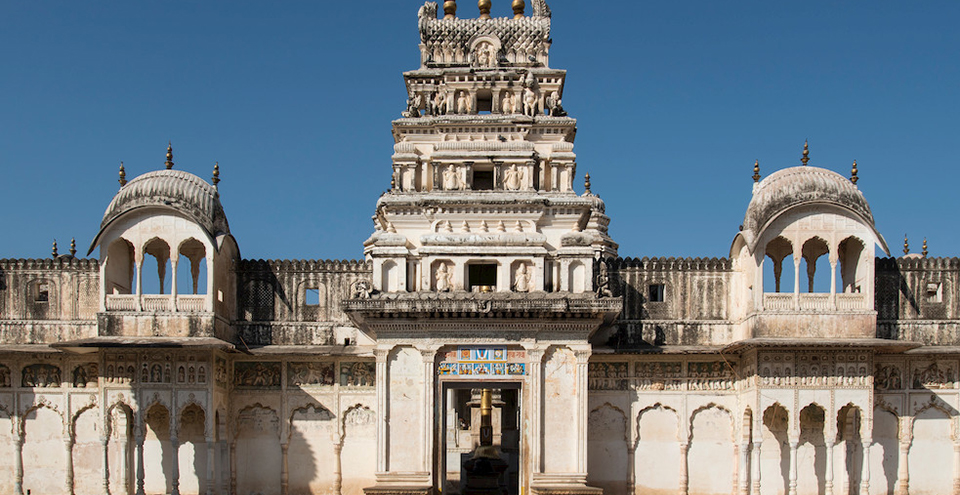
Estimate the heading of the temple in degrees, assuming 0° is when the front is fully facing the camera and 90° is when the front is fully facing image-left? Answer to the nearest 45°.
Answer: approximately 0°
